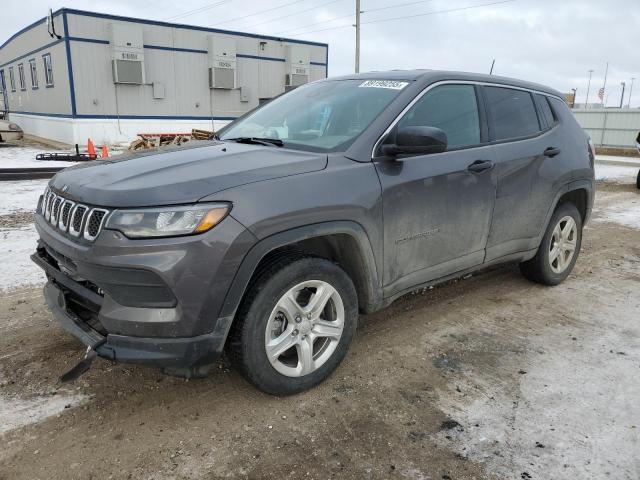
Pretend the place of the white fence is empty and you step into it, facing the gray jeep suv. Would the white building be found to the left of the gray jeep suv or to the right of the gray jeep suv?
right

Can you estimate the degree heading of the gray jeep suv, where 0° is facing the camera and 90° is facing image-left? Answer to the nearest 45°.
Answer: approximately 45°

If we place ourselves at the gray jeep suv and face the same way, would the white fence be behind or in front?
behind

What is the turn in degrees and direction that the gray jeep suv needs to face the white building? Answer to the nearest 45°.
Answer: approximately 135° to its right
